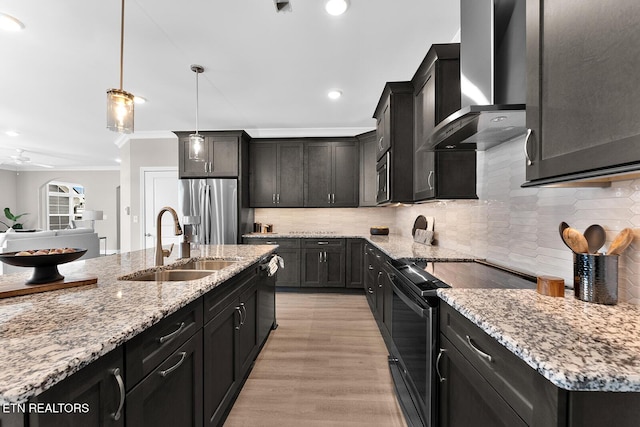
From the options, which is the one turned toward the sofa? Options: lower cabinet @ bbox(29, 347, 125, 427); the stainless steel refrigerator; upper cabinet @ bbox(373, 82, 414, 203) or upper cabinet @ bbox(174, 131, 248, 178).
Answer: upper cabinet @ bbox(373, 82, 414, 203)

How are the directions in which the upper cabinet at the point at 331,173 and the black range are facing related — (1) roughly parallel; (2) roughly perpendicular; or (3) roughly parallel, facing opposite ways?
roughly perpendicular

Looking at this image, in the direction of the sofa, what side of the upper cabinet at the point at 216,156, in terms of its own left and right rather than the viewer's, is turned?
right

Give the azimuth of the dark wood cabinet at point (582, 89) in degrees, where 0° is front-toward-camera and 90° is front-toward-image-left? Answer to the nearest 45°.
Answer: approximately 45°

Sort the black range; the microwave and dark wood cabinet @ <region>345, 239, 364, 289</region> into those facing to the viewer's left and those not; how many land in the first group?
2

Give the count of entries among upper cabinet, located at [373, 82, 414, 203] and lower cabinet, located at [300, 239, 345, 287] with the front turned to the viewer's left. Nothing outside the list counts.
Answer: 1

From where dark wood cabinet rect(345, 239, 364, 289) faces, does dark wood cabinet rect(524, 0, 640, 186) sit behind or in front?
in front

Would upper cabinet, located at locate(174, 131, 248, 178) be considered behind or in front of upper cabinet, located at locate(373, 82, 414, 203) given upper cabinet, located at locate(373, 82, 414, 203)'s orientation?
in front

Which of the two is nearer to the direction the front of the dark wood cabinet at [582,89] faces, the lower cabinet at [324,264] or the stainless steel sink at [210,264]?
the stainless steel sink

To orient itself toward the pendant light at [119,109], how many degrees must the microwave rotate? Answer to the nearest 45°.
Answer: approximately 45° to its left

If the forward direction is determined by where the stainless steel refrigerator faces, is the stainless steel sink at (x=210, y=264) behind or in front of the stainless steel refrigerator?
in front

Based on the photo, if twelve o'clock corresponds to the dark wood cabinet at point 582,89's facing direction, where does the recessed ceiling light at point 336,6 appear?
The recessed ceiling light is roughly at 2 o'clock from the dark wood cabinet.
